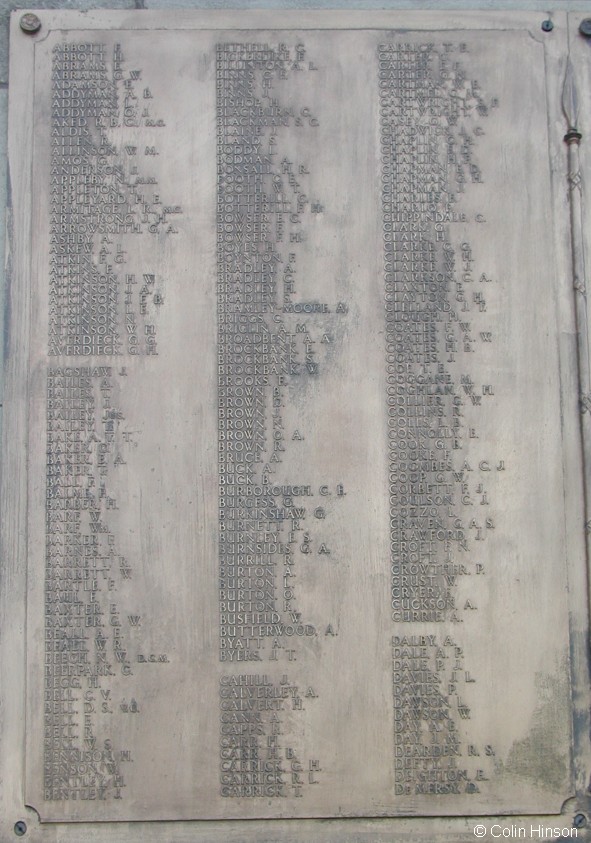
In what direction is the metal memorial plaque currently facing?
toward the camera
